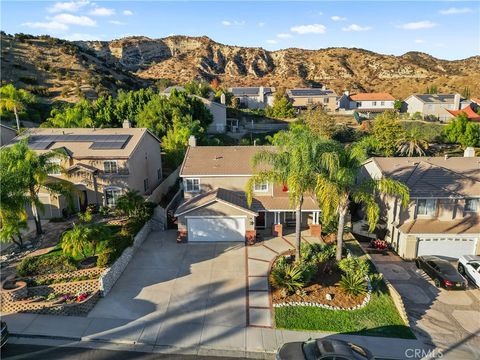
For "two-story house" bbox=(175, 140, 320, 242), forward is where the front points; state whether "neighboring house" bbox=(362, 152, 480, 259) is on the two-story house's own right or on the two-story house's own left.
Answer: on the two-story house's own left

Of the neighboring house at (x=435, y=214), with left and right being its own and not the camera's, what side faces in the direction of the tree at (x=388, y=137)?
back

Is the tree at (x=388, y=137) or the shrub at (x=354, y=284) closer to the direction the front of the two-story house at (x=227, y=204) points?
the shrub

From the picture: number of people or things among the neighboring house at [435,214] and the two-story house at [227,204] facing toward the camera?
2

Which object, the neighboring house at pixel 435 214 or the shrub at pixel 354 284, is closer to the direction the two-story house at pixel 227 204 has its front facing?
the shrub

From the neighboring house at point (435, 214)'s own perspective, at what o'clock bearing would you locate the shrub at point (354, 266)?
The shrub is roughly at 1 o'clock from the neighboring house.

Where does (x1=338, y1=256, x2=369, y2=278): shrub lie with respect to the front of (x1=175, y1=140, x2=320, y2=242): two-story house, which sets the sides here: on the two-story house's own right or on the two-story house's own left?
on the two-story house's own left

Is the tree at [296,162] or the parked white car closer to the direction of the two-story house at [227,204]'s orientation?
the tree

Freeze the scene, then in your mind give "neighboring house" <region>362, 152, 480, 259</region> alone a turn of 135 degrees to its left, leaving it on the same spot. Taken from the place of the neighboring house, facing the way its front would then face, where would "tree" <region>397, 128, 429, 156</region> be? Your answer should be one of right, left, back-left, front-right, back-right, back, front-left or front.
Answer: front-left

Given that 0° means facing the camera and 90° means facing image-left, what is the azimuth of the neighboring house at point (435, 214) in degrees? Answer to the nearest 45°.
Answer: approximately 0°
